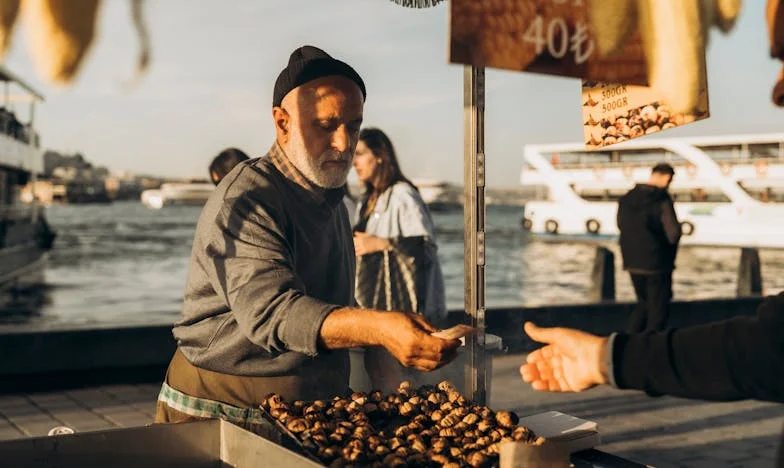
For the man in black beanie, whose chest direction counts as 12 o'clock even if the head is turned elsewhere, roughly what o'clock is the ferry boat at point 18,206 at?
The ferry boat is roughly at 7 o'clock from the man in black beanie.

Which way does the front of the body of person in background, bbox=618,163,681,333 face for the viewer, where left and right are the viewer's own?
facing away from the viewer and to the right of the viewer

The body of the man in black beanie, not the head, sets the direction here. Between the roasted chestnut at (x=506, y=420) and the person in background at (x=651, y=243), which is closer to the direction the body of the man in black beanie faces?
the roasted chestnut

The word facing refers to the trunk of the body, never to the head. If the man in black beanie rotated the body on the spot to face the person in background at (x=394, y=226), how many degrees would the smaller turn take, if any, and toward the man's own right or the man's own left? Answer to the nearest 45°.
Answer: approximately 135° to the man's own left

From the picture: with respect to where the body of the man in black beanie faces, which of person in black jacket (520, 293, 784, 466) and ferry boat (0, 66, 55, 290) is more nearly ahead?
the person in black jacket

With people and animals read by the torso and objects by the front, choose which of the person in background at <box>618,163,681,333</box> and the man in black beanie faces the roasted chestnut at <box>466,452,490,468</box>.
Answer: the man in black beanie

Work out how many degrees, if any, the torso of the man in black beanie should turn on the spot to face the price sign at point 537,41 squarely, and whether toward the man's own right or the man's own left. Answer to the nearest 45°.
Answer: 0° — they already face it

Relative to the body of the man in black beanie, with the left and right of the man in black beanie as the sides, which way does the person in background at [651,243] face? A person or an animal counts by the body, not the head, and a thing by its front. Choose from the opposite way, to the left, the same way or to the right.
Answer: to the left

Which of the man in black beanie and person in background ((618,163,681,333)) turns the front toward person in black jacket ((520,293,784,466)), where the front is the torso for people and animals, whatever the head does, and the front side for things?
the man in black beanie

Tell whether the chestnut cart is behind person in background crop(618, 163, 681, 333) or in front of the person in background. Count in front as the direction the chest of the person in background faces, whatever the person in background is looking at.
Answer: behind

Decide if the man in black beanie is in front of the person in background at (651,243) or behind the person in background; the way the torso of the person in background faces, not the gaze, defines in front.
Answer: behind

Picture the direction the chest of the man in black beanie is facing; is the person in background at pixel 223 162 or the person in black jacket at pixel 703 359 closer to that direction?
the person in black jacket
